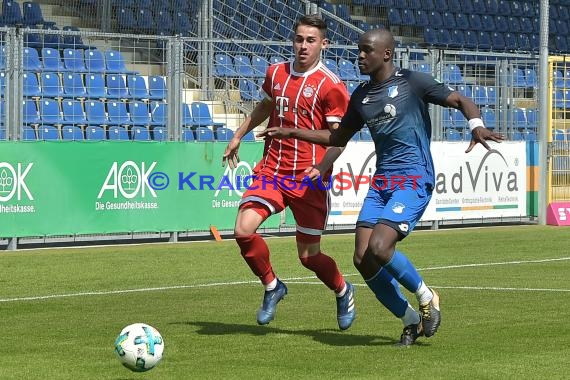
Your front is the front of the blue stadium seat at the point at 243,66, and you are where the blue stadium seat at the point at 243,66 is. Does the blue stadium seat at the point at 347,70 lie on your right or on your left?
on your left

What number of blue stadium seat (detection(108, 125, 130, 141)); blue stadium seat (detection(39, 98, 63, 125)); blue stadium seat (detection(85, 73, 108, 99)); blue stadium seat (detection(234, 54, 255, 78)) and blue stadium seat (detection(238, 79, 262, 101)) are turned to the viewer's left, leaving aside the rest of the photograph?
0

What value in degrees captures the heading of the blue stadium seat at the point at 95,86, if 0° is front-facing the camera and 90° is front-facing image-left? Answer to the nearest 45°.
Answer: approximately 315°

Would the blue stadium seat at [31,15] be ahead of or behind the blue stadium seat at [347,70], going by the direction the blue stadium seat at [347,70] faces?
behind

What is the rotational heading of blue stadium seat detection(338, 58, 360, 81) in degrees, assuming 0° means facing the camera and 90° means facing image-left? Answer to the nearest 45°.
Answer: approximately 315°

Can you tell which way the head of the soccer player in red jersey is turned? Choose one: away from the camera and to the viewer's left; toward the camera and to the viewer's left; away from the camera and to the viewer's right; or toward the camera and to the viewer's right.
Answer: toward the camera and to the viewer's left

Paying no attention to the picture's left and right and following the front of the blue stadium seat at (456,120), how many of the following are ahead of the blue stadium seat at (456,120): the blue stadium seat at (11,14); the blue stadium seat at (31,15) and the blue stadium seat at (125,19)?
0

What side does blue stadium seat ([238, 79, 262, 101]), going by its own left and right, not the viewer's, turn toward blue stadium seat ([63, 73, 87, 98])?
right

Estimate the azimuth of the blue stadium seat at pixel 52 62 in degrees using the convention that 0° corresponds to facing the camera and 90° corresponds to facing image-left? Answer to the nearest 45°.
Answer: approximately 315°

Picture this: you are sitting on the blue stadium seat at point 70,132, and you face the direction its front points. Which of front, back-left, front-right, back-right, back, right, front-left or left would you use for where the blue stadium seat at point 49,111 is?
right

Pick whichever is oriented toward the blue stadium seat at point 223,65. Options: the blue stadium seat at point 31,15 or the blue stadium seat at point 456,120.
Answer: the blue stadium seat at point 31,15
